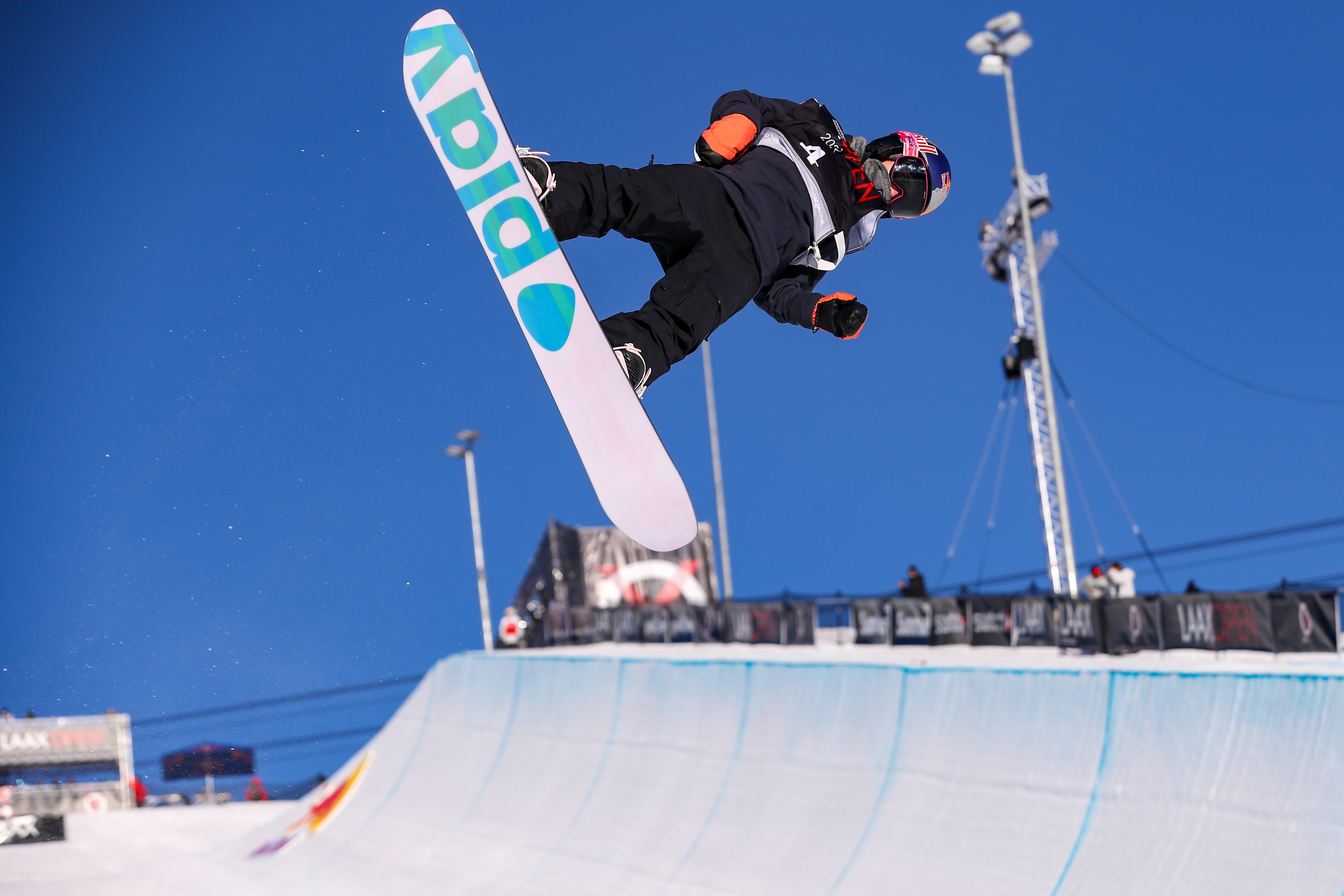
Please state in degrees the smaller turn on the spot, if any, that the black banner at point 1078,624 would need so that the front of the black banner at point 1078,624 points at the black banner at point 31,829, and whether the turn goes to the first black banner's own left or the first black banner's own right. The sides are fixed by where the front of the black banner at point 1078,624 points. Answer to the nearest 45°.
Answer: approximately 90° to the first black banner's own right

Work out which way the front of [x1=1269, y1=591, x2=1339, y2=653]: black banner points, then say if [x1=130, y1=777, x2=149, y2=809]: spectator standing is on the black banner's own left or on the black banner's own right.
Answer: on the black banner's own right

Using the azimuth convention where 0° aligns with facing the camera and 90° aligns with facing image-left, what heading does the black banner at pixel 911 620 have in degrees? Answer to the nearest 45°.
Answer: approximately 0°

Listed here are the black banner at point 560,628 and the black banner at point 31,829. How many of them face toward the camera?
2

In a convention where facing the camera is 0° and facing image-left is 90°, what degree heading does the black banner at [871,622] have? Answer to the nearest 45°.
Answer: approximately 0°

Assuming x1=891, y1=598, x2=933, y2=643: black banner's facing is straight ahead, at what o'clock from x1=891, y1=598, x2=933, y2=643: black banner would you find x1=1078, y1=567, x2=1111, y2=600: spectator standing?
The spectator standing is roughly at 9 o'clock from the black banner.

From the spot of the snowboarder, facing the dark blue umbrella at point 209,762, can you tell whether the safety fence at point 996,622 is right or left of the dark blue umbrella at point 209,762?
right
